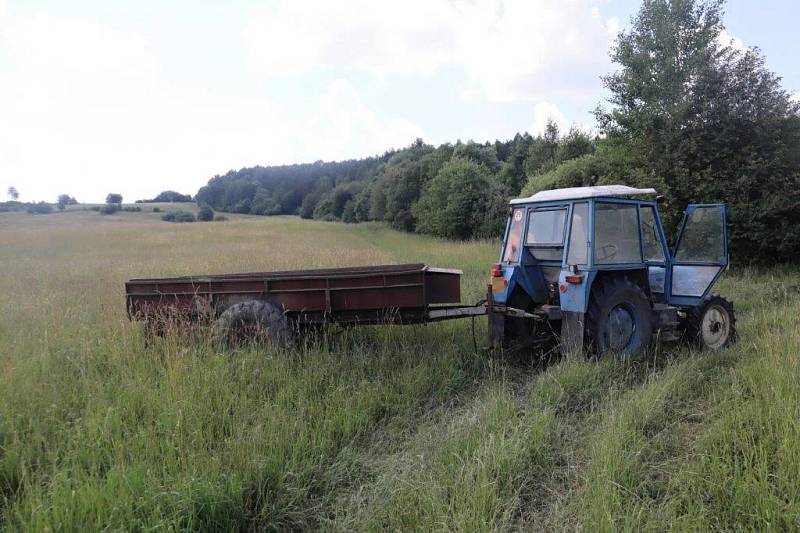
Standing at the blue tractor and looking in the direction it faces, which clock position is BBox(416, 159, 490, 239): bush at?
The bush is roughly at 10 o'clock from the blue tractor.

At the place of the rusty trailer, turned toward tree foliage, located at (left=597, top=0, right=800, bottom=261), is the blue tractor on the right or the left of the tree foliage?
right

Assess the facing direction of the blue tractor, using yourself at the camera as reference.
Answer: facing away from the viewer and to the right of the viewer

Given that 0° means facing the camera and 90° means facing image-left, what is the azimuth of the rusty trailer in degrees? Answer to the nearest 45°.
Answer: approximately 270°

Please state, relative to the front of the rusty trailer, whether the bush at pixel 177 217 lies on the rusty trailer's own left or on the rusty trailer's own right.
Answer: on the rusty trailer's own left

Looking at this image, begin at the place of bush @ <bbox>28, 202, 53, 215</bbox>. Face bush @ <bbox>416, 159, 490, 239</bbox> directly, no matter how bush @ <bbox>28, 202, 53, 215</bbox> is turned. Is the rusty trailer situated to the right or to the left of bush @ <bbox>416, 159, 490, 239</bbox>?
right

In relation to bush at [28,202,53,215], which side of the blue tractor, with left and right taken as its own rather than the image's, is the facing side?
left

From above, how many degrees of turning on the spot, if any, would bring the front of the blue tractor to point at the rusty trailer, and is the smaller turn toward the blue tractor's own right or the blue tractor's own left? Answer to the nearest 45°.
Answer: approximately 180°
